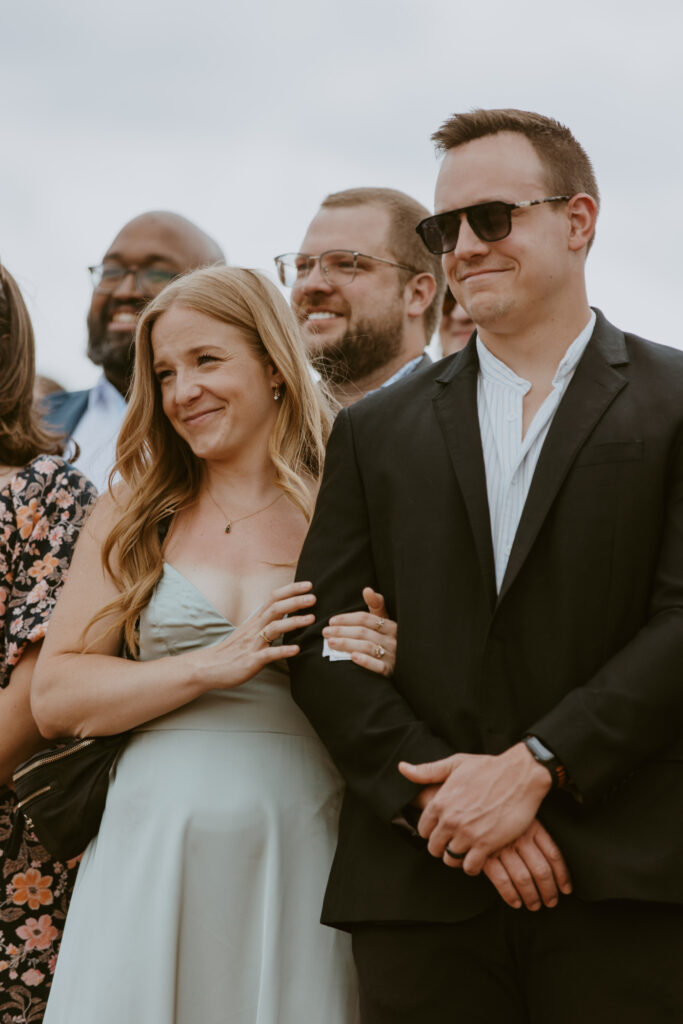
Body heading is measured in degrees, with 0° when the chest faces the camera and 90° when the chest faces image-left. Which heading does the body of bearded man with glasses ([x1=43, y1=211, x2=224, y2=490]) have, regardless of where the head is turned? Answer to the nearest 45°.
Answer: approximately 45°

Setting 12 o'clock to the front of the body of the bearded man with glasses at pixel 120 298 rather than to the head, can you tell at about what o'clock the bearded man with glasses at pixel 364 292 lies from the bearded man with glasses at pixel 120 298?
the bearded man with glasses at pixel 364 292 is roughly at 8 o'clock from the bearded man with glasses at pixel 120 298.

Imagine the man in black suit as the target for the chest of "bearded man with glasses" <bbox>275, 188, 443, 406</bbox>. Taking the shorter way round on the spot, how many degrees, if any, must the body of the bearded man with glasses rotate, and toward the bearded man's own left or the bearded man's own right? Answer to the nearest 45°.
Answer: approximately 45° to the bearded man's own left

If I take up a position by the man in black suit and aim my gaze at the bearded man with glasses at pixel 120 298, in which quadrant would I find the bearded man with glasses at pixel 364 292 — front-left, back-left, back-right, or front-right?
front-right

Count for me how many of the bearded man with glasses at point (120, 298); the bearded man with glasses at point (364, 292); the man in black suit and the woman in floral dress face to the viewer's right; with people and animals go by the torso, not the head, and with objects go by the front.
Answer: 0

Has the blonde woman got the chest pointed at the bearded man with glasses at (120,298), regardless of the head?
no

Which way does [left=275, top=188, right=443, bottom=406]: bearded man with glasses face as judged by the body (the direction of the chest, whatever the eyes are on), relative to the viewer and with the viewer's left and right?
facing the viewer and to the left of the viewer

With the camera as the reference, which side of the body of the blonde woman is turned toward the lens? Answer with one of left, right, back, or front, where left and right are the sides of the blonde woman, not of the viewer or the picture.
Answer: front

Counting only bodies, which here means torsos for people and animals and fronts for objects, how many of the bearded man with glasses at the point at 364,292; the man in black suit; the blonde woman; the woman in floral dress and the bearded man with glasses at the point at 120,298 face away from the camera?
0

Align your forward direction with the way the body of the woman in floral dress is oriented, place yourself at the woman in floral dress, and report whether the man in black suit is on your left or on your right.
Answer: on your left

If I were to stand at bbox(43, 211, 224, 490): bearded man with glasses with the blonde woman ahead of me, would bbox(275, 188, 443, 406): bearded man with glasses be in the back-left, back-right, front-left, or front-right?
front-left

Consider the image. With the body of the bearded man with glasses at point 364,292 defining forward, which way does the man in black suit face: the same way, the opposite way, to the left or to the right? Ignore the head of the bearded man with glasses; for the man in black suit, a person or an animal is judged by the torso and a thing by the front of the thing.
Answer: the same way

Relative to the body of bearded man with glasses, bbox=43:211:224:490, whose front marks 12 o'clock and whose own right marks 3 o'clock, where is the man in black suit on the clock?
The man in black suit is roughly at 10 o'clock from the bearded man with glasses.

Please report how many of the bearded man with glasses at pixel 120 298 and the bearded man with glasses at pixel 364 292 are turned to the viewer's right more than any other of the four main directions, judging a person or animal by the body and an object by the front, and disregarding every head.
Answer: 0
